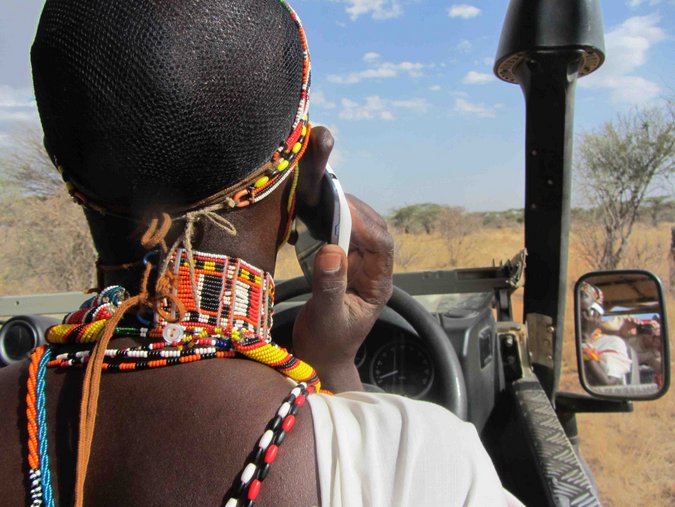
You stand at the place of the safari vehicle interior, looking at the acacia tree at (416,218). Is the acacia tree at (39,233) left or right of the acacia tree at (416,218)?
left

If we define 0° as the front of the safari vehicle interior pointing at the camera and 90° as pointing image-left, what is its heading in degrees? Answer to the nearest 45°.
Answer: approximately 180°

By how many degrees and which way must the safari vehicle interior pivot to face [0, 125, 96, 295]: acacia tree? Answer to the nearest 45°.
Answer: approximately 45° to its left

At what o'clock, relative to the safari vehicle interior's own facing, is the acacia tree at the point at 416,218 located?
The acacia tree is roughly at 12 o'clock from the safari vehicle interior.
